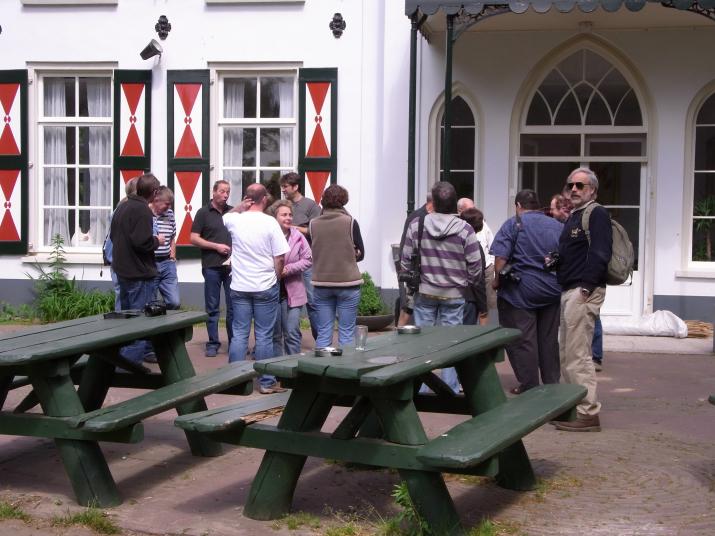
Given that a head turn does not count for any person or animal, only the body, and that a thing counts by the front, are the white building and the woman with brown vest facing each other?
yes

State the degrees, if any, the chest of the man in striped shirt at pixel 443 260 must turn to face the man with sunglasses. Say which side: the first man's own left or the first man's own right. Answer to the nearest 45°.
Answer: approximately 135° to the first man's own right

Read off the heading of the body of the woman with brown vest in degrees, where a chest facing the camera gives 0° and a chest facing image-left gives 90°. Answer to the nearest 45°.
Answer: approximately 180°

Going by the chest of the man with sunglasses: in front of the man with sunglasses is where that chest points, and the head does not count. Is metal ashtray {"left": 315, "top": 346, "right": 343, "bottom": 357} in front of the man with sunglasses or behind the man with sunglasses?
in front

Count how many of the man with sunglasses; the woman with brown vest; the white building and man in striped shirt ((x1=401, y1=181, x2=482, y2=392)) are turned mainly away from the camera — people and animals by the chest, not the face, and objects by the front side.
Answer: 2

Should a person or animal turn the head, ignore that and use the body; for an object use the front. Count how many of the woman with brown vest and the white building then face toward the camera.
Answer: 1

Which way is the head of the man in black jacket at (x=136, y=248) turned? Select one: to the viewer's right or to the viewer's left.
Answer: to the viewer's right

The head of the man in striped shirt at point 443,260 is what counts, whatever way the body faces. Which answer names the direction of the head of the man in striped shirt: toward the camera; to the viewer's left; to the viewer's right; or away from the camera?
away from the camera

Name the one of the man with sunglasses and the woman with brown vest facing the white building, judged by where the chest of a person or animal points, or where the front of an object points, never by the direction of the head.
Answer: the woman with brown vest

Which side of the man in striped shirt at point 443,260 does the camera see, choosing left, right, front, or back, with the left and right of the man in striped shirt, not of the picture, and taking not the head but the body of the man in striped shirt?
back

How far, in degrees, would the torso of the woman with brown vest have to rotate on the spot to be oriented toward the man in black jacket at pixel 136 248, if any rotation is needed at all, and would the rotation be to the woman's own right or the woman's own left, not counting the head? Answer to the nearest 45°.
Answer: approximately 90° to the woman's own left

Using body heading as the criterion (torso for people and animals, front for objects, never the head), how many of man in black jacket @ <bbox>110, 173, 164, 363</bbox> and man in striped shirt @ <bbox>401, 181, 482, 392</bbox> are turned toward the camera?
0

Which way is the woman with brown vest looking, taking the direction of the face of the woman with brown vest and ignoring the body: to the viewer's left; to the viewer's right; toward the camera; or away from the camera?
away from the camera

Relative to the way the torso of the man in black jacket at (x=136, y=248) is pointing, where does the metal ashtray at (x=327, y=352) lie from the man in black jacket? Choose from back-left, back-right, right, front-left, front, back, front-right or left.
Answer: back-right

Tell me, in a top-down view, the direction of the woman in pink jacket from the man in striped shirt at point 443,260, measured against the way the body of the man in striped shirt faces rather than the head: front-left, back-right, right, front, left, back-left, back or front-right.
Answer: front-left
